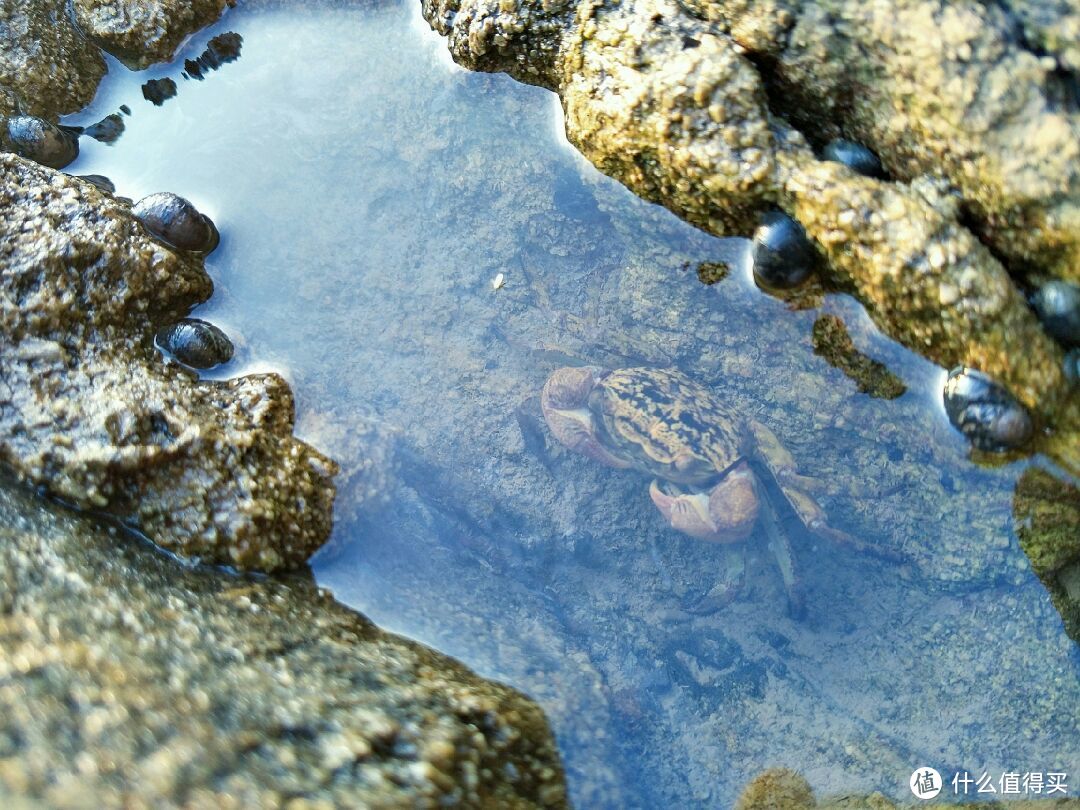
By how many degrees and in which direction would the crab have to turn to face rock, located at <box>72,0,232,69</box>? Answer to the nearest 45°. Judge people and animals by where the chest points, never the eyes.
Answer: approximately 45° to its right

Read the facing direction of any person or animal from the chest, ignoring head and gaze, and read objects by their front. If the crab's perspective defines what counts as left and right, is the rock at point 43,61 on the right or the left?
on its right

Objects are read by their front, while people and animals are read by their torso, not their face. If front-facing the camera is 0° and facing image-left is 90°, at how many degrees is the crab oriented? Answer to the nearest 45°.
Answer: approximately 45°

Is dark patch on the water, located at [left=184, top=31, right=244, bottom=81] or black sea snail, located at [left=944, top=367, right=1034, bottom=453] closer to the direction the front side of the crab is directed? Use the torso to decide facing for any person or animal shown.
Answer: the dark patch on the water

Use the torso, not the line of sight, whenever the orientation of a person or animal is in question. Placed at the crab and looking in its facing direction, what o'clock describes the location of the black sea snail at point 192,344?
The black sea snail is roughly at 1 o'clock from the crab.
